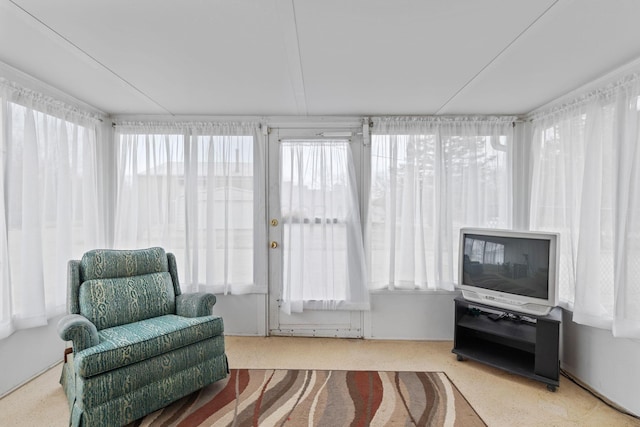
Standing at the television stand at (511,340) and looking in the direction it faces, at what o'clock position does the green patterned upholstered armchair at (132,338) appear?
The green patterned upholstered armchair is roughly at 12 o'clock from the television stand.

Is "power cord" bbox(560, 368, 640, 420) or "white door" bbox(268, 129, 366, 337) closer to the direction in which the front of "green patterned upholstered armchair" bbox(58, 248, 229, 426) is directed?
the power cord

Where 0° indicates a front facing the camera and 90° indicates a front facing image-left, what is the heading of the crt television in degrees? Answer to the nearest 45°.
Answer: approximately 45°

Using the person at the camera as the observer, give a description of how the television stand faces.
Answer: facing the viewer and to the left of the viewer

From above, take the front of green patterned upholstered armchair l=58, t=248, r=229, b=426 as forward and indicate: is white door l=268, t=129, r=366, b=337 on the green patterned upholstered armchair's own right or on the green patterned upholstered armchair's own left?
on the green patterned upholstered armchair's own left

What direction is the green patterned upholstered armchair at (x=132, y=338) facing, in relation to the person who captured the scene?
facing the viewer and to the right of the viewer

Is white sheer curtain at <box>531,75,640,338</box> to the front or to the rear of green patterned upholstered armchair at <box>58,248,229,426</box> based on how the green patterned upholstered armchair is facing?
to the front
